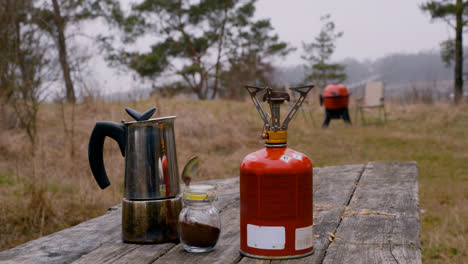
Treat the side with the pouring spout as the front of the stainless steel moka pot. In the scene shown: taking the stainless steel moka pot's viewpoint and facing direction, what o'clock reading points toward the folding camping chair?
The folding camping chair is roughly at 10 o'clock from the stainless steel moka pot.

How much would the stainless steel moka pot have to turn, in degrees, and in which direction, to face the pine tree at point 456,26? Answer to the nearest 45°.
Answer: approximately 45° to its left

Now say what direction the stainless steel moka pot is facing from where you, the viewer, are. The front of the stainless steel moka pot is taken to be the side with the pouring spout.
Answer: facing to the right of the viewer
